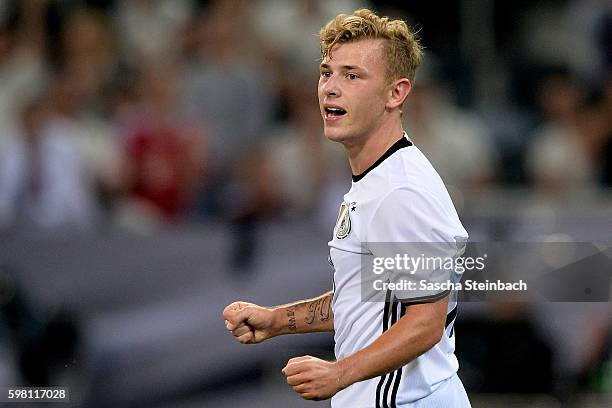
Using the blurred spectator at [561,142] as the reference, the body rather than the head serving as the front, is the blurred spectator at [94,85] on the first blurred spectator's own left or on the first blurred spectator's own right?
on the first blurred spectator's own right

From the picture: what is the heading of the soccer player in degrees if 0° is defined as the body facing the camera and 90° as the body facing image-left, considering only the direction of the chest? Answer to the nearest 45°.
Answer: approximately 90°

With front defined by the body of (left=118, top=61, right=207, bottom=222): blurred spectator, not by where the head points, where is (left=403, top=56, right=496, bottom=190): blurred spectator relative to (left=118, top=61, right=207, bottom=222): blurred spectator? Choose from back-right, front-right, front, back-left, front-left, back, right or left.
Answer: left

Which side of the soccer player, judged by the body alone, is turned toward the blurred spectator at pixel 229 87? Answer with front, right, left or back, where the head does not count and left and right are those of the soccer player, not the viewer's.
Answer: right

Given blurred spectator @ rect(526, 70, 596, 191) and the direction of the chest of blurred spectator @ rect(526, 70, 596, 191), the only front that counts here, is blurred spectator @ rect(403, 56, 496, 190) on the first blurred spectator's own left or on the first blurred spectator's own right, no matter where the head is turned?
on the first blurred spectator's own right

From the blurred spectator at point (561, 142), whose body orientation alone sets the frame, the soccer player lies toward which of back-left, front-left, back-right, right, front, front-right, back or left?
front

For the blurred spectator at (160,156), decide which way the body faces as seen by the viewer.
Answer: toward the camera

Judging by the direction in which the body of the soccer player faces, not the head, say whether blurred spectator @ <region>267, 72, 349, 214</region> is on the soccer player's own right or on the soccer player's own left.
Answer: on the soccer player's own right

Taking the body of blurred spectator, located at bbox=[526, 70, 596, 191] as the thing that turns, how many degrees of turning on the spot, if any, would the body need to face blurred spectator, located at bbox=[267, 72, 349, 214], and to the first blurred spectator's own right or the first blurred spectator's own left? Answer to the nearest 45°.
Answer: approximately 45° to the first blurred spectator's own right

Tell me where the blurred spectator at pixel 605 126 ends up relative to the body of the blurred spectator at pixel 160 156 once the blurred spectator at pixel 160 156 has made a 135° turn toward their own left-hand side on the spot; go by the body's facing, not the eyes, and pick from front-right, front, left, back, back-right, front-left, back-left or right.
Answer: front-right

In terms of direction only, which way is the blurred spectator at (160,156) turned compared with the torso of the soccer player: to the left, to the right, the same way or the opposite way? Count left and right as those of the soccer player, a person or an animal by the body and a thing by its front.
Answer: to the left

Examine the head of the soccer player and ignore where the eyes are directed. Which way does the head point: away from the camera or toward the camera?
toward the camera
